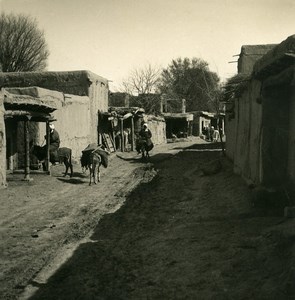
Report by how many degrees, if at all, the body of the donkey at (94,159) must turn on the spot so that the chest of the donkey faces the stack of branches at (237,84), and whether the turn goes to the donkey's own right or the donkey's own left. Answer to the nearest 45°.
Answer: approximately 45° to the donkey's own right

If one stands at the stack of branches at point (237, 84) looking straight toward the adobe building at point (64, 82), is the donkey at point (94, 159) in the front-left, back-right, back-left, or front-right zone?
front-left

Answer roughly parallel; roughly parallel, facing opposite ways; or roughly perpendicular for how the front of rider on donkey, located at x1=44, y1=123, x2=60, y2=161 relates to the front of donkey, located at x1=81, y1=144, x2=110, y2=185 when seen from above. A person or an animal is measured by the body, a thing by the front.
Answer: roughly perpendicular
